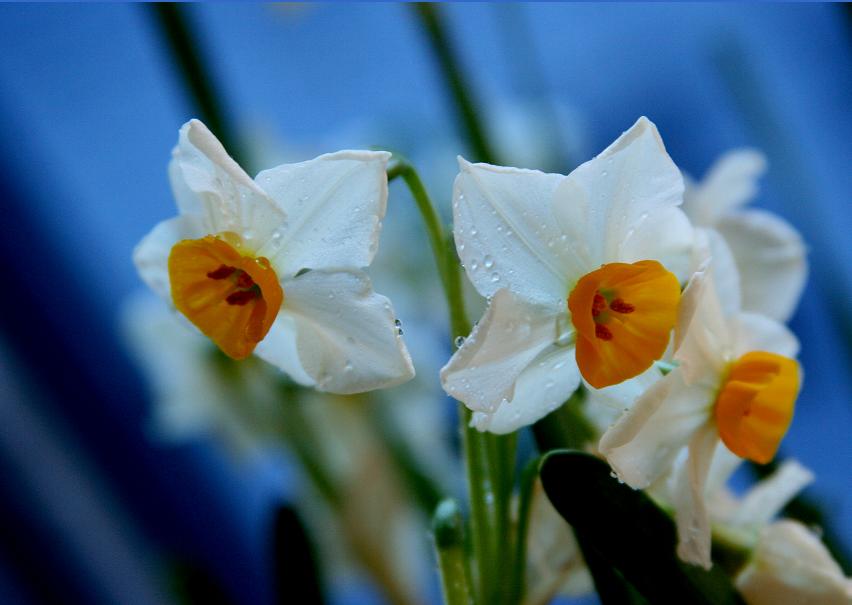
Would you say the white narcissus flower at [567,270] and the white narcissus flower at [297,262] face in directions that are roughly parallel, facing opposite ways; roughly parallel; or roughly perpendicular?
roughly perpendicular

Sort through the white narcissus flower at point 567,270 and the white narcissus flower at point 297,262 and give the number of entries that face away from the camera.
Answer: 0

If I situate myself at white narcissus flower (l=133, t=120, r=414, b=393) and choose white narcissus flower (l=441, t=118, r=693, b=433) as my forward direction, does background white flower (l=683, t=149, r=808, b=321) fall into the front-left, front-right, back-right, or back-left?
front-left

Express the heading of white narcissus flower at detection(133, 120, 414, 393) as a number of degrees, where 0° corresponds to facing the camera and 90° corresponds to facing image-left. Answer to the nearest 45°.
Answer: approximately 45°

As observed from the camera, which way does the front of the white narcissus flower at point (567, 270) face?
facing the viewer and to the right of the viewer
